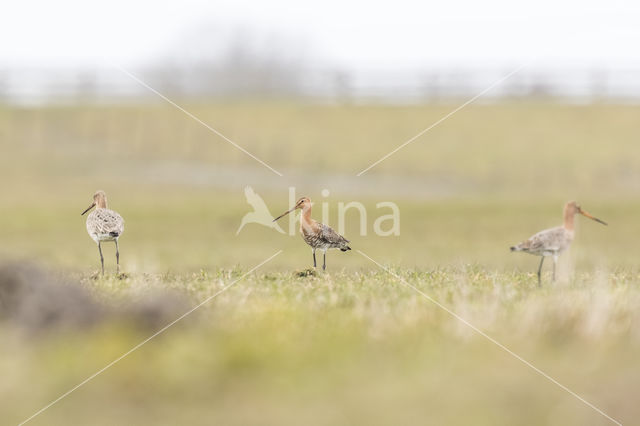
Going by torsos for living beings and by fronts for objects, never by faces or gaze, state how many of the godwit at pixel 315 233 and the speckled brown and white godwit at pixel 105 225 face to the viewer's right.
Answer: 0

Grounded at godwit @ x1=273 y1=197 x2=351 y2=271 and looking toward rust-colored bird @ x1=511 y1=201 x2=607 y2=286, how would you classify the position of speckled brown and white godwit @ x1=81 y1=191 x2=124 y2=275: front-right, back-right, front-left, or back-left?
back-right

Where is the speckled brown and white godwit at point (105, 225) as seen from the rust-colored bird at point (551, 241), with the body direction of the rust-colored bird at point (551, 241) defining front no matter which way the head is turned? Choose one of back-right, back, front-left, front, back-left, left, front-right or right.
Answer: back

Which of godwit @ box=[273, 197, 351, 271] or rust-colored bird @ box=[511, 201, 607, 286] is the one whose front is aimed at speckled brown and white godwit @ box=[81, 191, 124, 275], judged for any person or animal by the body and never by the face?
the godwit

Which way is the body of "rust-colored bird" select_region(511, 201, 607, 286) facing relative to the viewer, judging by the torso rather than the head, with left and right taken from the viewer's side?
facing to the right of the viewer

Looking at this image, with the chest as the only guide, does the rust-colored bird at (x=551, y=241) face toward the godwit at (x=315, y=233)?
no

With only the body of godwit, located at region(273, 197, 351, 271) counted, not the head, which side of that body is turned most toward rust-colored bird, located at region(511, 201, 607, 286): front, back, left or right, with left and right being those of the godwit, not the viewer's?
back

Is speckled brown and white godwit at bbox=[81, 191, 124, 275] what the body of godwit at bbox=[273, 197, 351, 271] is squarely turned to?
yes

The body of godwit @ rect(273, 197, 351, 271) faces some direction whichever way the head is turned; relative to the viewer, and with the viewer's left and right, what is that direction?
facing to the left of the viewer

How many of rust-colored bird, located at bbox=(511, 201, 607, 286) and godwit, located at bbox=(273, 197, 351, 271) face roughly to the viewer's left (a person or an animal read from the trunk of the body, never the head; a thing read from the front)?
1

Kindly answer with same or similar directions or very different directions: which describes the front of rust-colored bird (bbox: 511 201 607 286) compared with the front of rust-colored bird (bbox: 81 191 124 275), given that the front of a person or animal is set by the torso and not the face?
very different directions

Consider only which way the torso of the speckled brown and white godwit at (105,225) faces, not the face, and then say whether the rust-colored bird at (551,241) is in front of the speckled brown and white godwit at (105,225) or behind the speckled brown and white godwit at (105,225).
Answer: behind

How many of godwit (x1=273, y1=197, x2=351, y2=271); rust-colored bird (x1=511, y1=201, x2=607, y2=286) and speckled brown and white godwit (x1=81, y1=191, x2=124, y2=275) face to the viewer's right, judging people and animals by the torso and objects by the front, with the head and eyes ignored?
1
